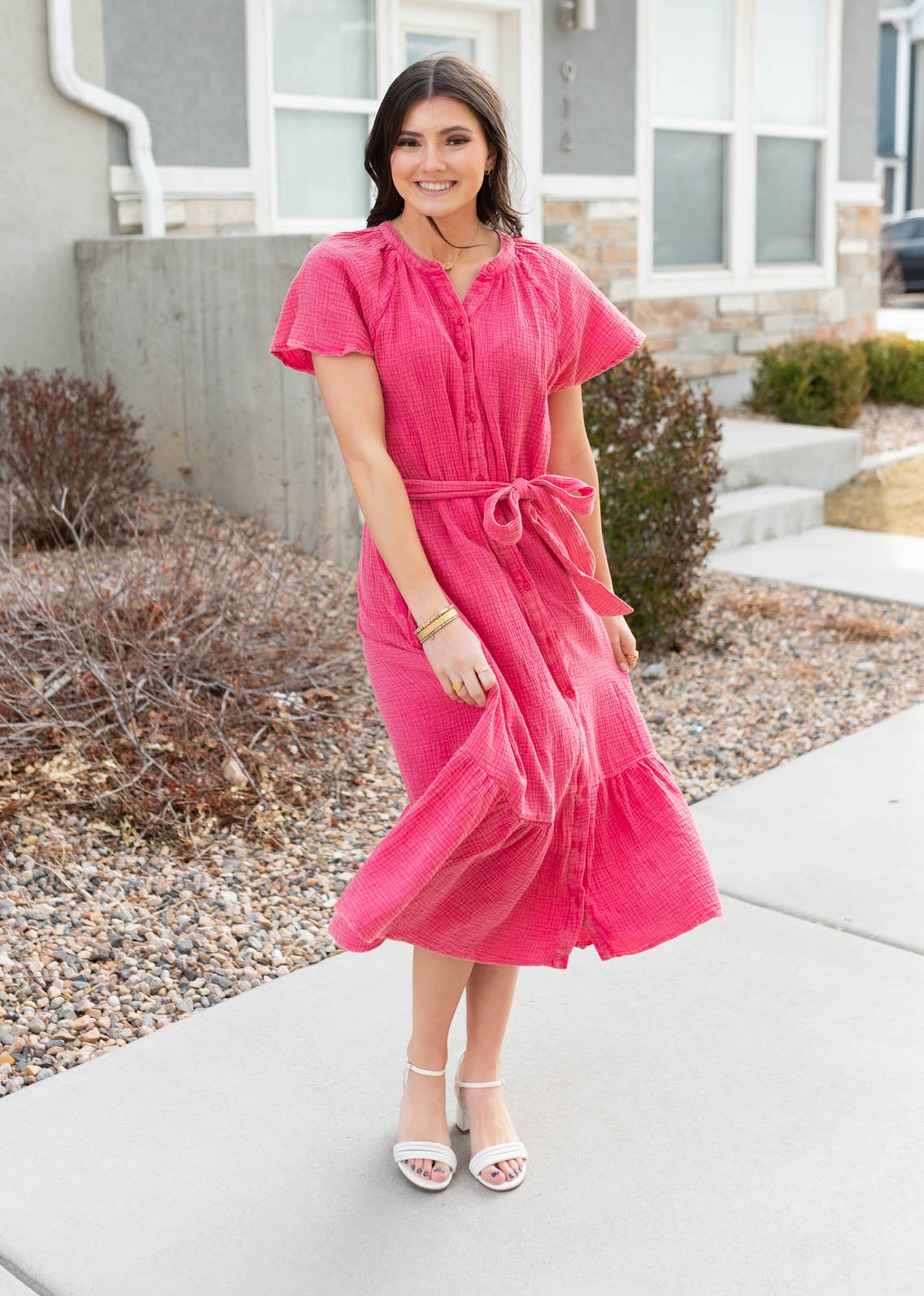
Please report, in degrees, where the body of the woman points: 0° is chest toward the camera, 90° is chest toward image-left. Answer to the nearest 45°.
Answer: approximately 0°

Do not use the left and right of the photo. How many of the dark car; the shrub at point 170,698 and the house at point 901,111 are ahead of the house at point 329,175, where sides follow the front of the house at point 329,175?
1

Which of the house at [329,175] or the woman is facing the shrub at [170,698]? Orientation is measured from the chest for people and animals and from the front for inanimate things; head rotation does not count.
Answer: the house

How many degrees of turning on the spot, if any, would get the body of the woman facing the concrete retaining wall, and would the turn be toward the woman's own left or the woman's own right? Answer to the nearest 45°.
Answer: approximately 180°

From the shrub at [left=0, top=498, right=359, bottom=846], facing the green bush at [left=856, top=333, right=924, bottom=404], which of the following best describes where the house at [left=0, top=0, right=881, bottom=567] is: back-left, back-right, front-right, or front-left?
front-left

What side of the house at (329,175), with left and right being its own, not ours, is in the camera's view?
front

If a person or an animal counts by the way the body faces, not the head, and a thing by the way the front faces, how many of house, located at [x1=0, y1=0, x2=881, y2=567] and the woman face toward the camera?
2

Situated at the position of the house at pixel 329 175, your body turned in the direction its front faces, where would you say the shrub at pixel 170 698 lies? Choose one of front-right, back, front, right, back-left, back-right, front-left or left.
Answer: front

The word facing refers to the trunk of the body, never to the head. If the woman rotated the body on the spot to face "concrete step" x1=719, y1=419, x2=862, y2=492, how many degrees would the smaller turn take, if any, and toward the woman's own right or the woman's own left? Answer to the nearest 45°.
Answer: approximately 180°

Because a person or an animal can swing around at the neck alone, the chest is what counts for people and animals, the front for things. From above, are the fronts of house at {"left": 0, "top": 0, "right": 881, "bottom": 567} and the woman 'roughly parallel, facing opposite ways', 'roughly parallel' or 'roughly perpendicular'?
roughly parallel

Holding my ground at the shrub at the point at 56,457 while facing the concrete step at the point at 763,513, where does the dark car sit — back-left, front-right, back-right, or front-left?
front-left

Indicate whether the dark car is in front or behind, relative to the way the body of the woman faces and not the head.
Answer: behind

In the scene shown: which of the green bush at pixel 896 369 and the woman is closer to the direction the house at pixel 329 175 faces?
the woman

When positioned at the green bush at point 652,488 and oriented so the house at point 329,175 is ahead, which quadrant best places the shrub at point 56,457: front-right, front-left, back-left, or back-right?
front-left
